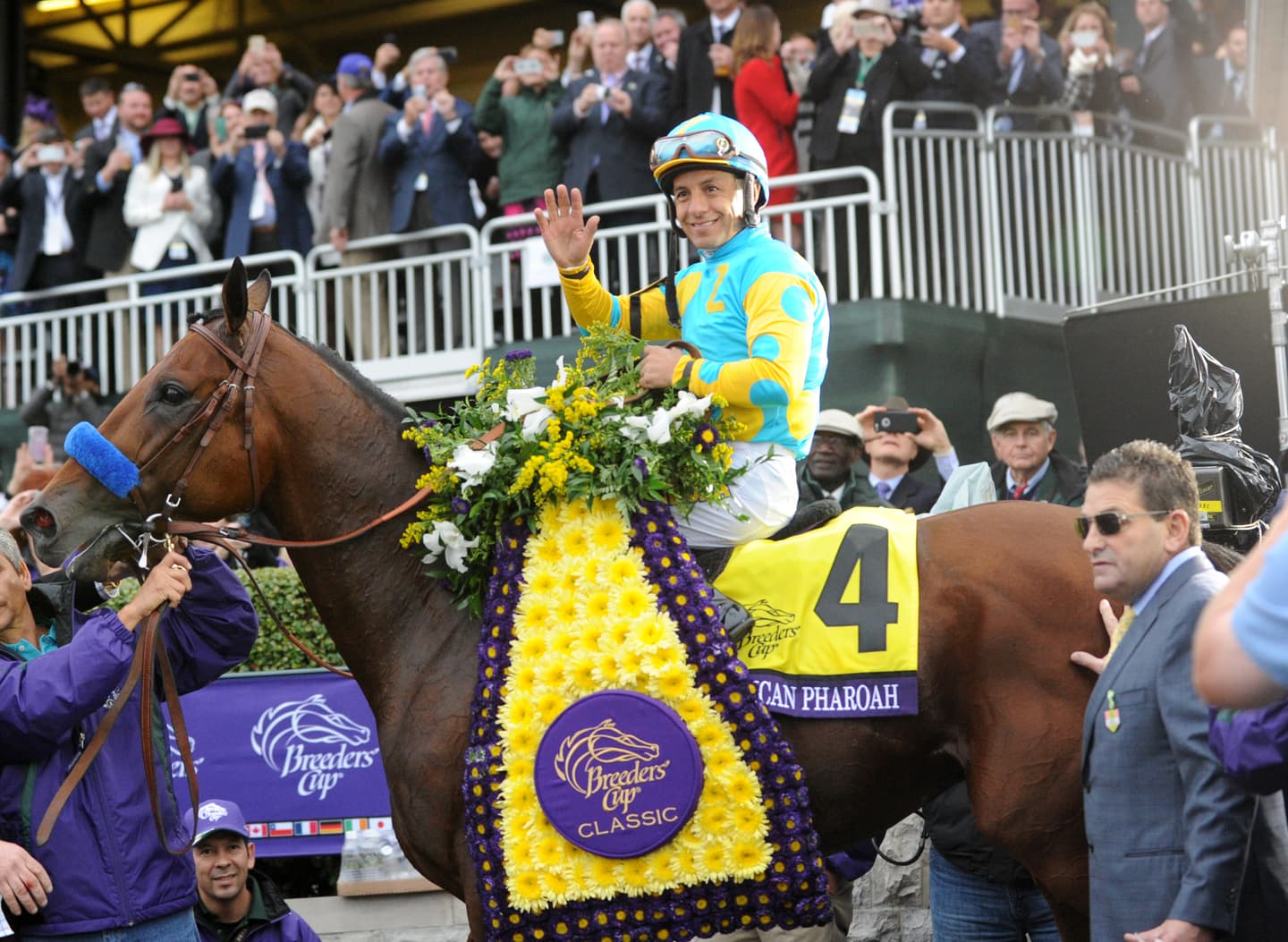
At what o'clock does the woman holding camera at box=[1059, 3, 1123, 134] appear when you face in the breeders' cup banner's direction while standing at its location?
The woman holding camera is roughly at 8 o'clock from the breeders' cup banner.

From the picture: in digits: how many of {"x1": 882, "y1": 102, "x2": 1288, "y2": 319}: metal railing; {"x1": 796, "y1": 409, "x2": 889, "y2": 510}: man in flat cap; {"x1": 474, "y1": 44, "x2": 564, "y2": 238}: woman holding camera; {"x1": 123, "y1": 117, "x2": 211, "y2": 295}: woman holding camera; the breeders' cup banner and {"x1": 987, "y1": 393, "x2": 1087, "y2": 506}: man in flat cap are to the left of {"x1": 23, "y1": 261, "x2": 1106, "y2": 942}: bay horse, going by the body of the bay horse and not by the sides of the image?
0

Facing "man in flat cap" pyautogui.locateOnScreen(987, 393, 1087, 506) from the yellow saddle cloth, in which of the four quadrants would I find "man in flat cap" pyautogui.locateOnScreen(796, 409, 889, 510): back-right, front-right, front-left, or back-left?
front-left

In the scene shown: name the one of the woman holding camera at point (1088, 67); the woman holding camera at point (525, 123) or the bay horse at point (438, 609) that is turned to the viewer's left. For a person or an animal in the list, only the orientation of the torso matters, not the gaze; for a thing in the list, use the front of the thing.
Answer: the bay horse

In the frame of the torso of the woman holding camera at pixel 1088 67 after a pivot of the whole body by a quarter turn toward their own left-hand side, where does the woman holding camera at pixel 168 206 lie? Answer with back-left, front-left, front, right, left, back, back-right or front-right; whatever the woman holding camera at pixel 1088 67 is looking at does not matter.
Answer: back

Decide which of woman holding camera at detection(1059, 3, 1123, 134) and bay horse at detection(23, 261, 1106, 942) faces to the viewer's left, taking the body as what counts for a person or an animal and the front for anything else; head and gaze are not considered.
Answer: the bay horse

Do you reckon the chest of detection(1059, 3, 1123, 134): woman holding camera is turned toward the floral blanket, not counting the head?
yes

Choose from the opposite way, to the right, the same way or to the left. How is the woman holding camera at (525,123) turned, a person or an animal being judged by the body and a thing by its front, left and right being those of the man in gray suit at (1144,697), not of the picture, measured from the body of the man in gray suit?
to the left

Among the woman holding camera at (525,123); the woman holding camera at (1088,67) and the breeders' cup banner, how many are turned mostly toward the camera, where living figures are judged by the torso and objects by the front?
3

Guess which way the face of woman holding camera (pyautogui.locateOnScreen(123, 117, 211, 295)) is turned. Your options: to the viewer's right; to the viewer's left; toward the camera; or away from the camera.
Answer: toward the camera

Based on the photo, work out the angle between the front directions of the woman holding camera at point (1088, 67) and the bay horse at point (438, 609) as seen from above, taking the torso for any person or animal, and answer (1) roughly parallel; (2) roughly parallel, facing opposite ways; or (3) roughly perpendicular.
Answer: roughly perpendicular

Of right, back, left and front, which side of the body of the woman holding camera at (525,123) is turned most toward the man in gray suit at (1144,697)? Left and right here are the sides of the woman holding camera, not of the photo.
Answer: front

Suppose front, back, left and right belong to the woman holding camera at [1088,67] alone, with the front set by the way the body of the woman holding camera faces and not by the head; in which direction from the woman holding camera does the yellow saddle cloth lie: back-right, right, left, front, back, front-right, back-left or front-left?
front

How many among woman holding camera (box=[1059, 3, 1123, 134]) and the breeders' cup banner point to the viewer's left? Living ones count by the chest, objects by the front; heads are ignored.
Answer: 0

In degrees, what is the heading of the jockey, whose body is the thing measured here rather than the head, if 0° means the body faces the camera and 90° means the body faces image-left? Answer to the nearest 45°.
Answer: approximately 45°

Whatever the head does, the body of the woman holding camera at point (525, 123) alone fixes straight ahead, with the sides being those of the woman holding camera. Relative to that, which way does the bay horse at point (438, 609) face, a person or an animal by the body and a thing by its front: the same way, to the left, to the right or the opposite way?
to the right

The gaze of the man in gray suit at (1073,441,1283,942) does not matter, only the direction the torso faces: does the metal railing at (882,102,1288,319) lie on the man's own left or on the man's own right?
on the man's own right

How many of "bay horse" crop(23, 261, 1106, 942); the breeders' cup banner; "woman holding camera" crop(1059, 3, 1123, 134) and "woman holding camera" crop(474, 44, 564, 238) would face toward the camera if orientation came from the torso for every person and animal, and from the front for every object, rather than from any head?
3

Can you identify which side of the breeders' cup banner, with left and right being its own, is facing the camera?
front
